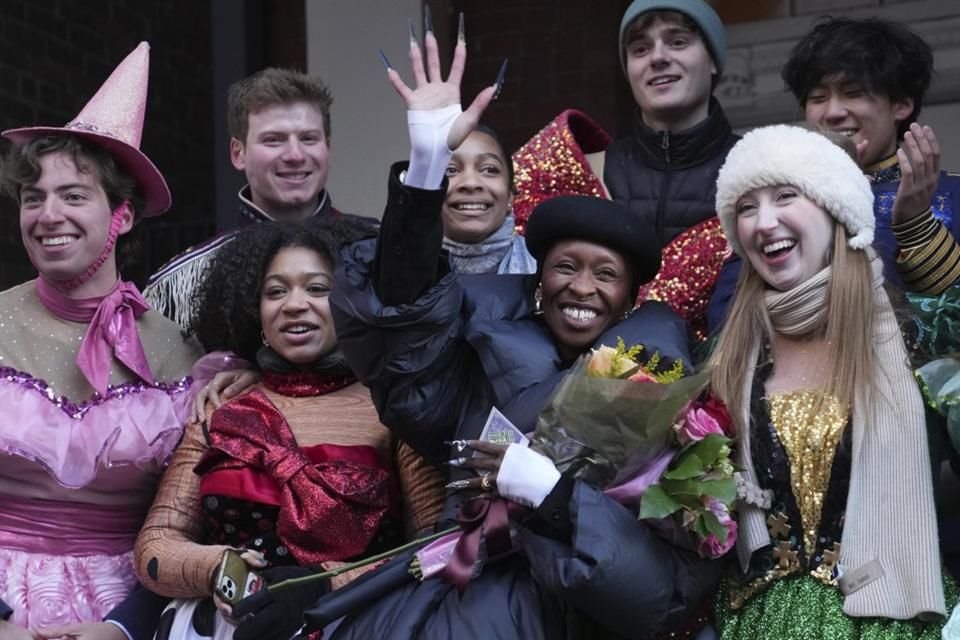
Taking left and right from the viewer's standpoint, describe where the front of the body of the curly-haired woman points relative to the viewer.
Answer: facing the viewer

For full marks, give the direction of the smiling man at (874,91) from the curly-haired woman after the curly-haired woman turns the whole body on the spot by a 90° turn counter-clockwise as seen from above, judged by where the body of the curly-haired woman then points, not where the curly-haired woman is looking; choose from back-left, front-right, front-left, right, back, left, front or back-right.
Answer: front

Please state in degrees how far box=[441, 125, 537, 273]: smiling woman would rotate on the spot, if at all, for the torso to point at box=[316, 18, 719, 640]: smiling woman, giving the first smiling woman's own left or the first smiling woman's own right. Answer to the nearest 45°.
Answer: approximately 45° to the first smiling woman's own left

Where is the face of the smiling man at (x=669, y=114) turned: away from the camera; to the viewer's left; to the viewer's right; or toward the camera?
toward the camera

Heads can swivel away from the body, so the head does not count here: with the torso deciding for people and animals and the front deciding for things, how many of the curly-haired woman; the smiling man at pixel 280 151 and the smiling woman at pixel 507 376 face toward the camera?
3

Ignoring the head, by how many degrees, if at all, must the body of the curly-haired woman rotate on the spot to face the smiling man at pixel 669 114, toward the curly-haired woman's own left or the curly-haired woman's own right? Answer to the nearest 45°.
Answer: approximately 90° to the curly-haired woman's own left

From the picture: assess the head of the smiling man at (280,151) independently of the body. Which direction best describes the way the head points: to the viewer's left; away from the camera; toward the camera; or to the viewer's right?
toward the camera

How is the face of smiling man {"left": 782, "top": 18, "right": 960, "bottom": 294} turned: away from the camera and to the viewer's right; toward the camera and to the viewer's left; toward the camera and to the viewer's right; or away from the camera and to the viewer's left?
toward the camera and to the viewer's left

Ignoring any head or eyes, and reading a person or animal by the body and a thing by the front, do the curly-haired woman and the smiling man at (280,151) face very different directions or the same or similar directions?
same or similar directions
